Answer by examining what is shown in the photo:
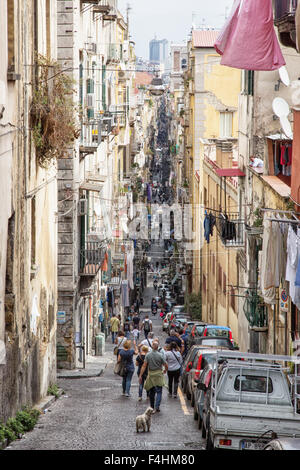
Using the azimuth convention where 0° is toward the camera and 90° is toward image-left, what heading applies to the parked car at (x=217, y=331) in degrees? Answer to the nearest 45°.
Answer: approximately 180°

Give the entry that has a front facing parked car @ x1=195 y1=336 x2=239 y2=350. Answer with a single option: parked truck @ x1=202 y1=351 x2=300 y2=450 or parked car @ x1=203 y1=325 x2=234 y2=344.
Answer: parked truck @ x1=202 y1=351 x2=300 y2=450

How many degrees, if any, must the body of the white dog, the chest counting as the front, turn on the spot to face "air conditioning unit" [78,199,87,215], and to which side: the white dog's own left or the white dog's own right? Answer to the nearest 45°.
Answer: approximately 45° to the white dog's own left

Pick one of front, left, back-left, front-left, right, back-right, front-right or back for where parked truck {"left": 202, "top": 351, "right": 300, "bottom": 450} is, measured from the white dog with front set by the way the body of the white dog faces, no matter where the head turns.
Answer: right

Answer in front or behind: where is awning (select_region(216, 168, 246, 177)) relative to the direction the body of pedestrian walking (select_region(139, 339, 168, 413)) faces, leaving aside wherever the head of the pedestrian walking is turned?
in front

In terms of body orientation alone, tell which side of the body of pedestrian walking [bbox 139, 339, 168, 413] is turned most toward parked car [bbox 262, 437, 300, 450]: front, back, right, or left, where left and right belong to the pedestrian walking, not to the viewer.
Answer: back

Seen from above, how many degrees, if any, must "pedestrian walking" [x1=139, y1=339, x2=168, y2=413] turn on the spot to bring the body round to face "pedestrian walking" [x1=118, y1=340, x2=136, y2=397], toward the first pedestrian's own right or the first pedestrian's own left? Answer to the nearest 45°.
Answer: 0° — they already face them

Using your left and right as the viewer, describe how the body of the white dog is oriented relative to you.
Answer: facing away from the viewer and to the right of the viewer

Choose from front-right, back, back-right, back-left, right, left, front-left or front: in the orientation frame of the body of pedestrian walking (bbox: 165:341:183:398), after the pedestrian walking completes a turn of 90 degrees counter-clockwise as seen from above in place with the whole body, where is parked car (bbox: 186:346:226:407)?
back

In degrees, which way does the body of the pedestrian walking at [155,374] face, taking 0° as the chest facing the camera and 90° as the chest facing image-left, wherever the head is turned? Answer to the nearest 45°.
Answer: approximately 180°

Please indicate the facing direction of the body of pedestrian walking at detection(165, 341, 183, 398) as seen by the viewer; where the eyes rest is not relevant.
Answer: away from the camera

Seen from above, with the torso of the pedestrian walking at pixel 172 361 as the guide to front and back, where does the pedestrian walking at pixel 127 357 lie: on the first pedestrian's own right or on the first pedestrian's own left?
on the first pedestrian's own left

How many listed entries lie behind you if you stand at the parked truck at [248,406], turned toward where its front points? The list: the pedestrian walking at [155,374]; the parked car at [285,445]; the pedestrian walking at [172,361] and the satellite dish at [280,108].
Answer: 1

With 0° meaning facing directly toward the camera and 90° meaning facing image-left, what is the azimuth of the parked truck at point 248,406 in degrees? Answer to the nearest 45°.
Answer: approximately 180°

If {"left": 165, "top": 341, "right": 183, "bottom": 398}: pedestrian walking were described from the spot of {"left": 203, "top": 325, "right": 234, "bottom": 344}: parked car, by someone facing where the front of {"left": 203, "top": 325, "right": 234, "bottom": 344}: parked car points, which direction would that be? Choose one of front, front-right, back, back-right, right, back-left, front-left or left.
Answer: back
